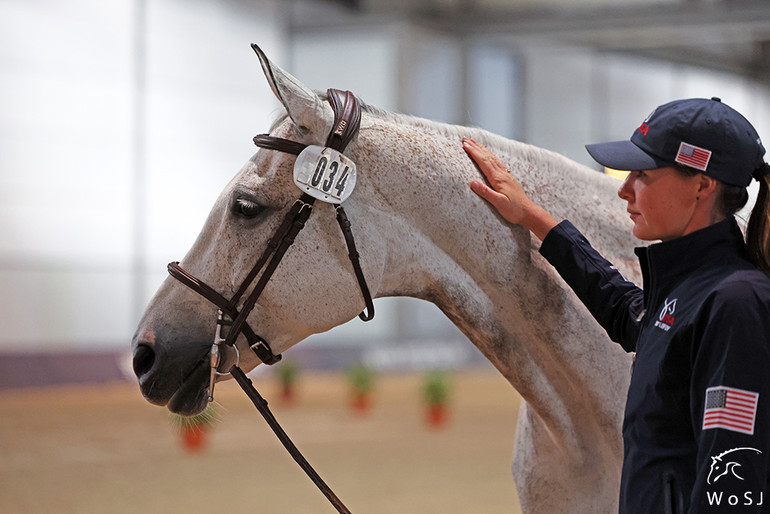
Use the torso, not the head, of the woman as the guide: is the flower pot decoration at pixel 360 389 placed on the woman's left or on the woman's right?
on the woman's right

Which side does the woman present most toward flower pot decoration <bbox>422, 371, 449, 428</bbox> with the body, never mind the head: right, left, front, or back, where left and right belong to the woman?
right

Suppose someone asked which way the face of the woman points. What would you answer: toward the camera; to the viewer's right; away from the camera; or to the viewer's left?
to the viewer's left

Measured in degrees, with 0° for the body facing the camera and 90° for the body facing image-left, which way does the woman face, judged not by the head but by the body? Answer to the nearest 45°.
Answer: approximately 90°

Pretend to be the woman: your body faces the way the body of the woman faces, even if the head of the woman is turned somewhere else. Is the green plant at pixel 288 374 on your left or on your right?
on your right
